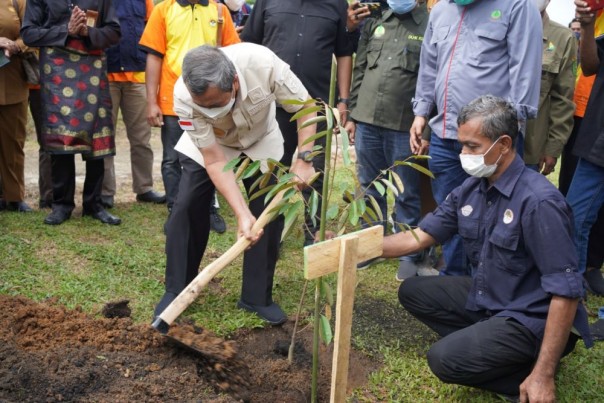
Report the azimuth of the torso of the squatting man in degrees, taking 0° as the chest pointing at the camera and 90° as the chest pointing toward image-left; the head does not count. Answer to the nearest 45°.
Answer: approximately 45°
